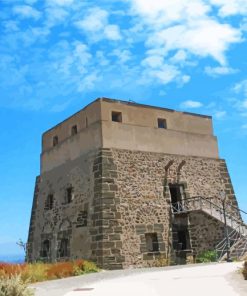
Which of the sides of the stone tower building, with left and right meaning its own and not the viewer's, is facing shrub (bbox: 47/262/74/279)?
right

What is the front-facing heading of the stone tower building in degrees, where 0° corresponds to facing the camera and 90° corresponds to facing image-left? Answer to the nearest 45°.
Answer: approximately 315°

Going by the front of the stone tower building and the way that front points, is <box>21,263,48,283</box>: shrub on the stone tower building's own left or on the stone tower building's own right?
on the stone tower building's own right
